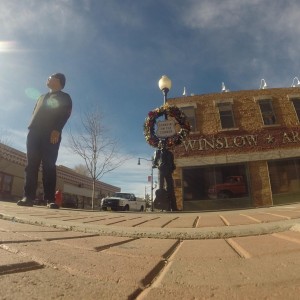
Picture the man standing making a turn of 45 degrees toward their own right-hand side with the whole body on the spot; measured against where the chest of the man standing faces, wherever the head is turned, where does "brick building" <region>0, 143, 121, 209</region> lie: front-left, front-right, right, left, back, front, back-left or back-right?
right

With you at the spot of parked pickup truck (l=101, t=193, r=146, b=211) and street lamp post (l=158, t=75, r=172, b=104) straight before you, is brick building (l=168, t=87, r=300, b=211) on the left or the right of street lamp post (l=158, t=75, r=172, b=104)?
left

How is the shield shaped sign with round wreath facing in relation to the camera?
toward the camera

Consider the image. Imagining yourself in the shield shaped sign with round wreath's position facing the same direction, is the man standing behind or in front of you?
in front

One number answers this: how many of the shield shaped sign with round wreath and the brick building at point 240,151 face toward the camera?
2

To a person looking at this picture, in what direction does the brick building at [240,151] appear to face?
facing the viewer

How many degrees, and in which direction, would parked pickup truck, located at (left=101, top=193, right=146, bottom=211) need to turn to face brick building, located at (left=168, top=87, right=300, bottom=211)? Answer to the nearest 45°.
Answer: approximately 90° to its left

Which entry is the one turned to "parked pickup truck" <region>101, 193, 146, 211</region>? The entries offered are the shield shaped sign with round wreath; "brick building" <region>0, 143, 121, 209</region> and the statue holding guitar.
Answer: the brick building

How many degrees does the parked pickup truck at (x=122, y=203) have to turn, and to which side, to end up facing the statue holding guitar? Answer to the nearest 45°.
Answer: approximately 45° to its left

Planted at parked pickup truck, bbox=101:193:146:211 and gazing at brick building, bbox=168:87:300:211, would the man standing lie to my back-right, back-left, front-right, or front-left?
front-right

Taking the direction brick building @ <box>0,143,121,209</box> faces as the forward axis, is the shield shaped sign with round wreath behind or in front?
in front
